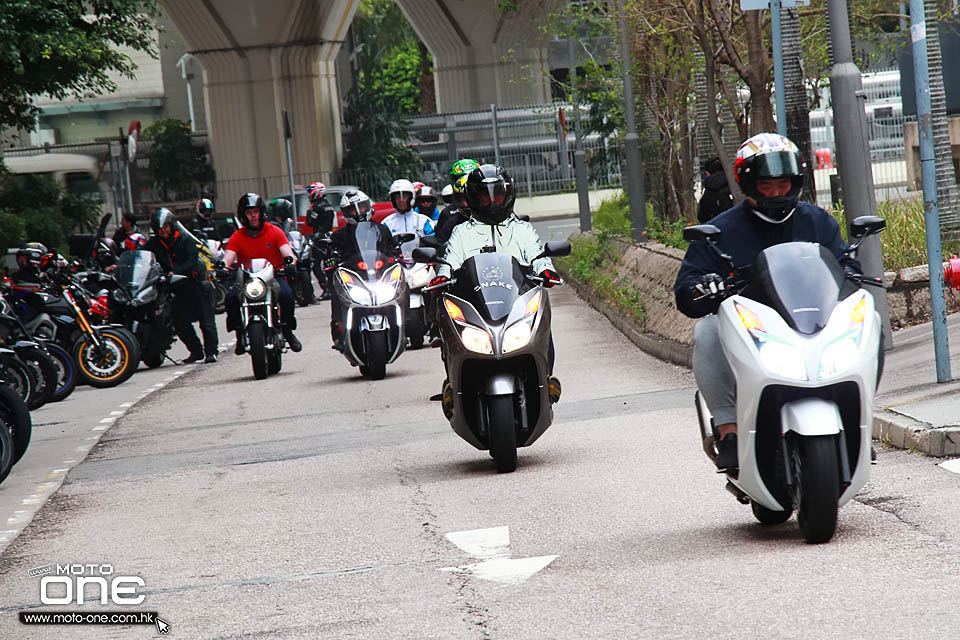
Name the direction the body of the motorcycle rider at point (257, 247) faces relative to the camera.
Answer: toward the camera

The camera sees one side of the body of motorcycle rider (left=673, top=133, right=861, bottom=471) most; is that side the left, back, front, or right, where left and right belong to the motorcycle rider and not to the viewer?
front

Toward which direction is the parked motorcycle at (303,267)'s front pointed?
toward the camera

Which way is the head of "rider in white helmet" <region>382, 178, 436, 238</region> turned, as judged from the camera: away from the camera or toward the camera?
toward the camera

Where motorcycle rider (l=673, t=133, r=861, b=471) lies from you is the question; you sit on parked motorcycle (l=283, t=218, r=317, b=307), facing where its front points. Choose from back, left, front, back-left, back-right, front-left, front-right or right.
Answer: front

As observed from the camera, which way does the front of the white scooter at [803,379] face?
facing the viewer

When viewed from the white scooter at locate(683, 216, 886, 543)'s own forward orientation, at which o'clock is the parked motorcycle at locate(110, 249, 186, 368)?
The parked motorcycle is roughly at 5 o'clock from the white scooter.

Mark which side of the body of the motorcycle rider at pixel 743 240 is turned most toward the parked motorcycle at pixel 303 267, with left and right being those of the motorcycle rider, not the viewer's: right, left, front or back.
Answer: back

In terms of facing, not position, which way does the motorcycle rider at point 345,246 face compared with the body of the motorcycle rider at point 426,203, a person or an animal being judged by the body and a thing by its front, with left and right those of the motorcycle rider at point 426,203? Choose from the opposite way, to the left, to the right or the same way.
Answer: the same way

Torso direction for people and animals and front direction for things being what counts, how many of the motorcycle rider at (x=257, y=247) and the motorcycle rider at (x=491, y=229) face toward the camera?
2

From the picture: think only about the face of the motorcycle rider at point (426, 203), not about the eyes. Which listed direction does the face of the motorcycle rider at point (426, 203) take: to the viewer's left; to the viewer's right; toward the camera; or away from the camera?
toward the camera

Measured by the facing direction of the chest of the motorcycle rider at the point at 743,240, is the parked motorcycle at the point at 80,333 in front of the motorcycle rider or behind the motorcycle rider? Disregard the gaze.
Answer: behind

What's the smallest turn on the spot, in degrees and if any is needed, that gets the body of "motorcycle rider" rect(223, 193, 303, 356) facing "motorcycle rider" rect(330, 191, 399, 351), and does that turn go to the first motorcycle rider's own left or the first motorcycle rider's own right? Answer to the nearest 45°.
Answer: approximately 45° to the first motorcycle rider's own left

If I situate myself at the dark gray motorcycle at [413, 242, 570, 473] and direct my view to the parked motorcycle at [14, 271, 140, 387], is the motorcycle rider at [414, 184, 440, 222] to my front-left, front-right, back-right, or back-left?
front-right

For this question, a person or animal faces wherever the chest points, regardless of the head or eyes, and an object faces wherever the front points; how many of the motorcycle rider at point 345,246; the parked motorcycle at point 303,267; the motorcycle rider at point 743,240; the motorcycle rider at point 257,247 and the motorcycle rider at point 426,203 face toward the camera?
5

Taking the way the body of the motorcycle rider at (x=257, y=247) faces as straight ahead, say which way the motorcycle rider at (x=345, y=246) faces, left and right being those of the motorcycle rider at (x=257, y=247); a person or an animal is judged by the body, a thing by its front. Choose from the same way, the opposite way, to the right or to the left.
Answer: the same way
